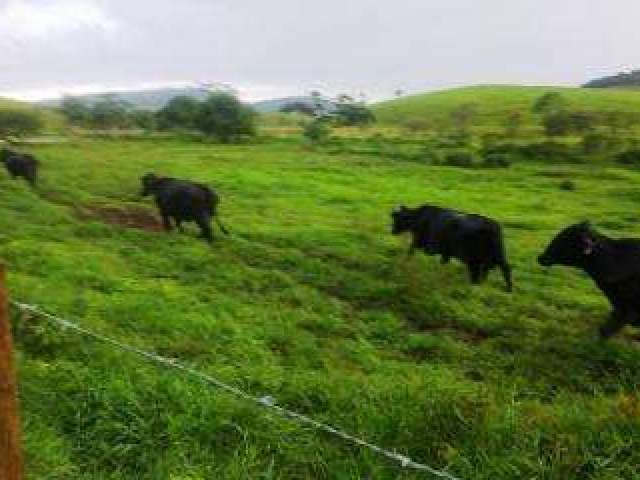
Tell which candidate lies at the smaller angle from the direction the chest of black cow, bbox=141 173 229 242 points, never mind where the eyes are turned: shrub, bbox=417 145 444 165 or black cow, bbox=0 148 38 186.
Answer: the black cow

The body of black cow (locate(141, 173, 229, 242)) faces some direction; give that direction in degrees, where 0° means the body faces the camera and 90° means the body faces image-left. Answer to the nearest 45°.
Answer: approximately 135°

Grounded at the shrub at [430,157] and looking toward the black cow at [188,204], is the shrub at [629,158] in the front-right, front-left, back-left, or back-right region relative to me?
back-left

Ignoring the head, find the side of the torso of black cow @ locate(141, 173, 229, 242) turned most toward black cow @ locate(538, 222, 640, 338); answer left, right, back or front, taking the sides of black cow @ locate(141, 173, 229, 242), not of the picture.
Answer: back

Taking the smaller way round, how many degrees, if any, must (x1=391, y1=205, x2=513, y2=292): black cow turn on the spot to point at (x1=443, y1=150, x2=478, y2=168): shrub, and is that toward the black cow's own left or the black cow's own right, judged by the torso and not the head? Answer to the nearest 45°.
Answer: approximately 45° to the black cow's own right

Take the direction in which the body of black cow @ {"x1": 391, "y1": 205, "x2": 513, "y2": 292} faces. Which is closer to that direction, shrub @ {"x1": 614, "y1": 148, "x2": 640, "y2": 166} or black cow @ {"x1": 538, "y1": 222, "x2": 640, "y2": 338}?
the shrub

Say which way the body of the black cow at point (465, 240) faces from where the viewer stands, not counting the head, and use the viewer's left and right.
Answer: facing away from the viewer and to the left of the viewer

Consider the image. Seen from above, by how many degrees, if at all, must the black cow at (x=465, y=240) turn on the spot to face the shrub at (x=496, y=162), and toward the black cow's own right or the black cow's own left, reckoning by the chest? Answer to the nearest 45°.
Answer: approximately 45° to the black cow's own right

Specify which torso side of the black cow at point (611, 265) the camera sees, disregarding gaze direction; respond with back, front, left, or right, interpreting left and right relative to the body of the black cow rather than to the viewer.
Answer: left
